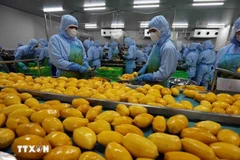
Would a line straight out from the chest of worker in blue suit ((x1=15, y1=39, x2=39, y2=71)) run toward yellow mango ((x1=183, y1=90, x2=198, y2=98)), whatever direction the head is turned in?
no

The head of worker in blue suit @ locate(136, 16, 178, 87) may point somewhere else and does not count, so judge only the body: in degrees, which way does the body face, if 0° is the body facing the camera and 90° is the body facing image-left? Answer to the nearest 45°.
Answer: approximately 45°

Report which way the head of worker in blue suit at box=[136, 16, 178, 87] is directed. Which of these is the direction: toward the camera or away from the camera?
toward the camera

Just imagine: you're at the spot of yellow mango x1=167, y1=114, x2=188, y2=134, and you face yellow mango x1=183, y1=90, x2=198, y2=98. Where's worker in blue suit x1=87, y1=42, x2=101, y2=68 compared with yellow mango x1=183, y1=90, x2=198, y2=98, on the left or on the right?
left

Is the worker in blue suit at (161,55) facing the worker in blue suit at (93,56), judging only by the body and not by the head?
no

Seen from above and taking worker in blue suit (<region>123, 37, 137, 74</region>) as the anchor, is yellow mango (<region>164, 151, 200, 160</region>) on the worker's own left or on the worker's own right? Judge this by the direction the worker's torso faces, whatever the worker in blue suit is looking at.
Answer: on the worker's own left

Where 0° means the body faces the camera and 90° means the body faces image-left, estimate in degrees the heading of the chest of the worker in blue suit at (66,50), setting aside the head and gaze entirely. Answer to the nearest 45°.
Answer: approximately 315°

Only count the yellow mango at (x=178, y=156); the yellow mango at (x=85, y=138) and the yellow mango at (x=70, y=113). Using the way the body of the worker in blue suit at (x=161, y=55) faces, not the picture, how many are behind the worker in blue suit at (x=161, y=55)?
0

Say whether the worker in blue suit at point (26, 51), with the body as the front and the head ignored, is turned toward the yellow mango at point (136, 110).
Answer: no
